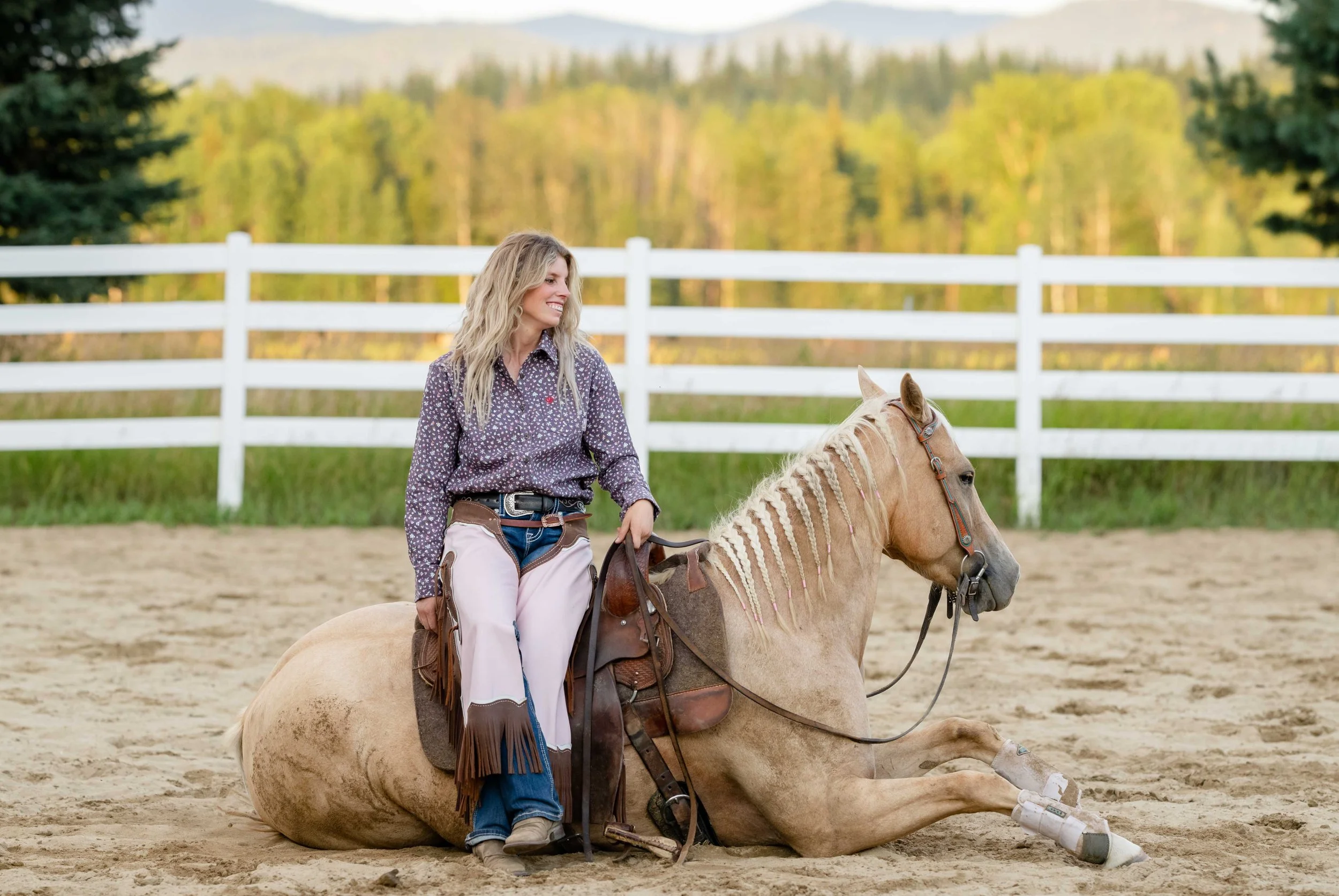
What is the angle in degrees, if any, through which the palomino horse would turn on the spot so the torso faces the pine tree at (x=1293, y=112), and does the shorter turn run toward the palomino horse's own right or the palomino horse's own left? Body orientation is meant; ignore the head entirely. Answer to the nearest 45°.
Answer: approximately 45° to the palomino horse's own left

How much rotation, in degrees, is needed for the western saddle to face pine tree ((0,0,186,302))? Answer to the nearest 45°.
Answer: approximately 135° to its left

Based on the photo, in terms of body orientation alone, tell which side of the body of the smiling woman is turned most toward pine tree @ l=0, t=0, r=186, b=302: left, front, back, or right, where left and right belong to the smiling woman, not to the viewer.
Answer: back

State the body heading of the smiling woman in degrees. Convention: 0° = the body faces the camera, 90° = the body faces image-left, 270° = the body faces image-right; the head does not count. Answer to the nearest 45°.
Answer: approximately 0°

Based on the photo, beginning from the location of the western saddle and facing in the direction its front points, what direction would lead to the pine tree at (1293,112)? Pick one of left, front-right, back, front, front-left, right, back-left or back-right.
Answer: front-left

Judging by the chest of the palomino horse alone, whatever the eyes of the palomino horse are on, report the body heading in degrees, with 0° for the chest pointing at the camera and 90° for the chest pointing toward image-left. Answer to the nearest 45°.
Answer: approximately 270°

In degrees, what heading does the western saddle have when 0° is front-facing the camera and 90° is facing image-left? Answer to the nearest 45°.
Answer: approximately 270°

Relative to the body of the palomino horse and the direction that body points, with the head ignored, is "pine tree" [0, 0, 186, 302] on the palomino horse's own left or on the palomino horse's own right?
on the palomino horse's own left

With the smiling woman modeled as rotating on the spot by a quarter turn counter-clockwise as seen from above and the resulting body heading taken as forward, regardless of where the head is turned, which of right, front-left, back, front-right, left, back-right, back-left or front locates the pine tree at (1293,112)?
front-left
